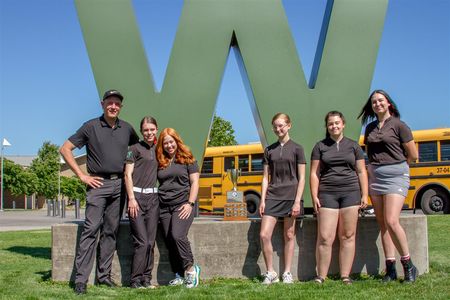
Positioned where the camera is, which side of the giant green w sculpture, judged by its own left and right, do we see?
front

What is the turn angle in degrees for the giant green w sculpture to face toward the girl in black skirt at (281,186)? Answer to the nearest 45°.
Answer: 0° — it already faces them

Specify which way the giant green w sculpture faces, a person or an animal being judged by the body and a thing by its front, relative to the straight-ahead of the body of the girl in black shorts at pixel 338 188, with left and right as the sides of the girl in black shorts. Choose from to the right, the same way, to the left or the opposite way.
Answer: the same way

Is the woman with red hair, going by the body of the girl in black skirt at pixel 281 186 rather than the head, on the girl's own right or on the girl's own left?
on the girl's own right

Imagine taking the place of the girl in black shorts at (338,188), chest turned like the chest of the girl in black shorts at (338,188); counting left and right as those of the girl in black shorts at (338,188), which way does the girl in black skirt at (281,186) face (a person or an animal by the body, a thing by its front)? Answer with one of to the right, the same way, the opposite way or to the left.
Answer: the same way

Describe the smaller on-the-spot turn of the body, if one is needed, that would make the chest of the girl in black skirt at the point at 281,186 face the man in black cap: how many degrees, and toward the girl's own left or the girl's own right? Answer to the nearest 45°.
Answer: approximately 90° to the girl's own right

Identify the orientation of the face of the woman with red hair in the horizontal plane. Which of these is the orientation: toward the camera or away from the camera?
toward the camera

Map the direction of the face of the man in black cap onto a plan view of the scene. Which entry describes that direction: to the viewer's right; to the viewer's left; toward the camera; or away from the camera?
toward the camera

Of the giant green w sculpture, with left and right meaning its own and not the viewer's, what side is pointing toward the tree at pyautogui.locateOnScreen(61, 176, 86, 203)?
back

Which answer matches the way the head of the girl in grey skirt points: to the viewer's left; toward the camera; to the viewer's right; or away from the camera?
toward the camera

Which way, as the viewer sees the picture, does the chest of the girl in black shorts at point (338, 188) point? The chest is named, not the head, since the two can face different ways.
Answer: toward the camera

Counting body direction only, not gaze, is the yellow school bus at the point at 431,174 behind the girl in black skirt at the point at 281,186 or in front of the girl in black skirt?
behind

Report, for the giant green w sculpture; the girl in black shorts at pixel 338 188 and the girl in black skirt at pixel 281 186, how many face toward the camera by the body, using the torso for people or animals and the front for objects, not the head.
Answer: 3

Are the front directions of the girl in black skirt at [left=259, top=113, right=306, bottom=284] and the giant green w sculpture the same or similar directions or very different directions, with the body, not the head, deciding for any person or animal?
same or similar directions

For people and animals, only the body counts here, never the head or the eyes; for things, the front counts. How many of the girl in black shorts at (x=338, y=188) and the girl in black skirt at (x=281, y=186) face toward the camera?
2

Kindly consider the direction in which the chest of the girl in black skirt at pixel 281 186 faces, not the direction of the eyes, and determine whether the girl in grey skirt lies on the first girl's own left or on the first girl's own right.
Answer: on the first girl's own left

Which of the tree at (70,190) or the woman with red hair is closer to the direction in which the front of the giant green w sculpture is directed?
the woman with red hair

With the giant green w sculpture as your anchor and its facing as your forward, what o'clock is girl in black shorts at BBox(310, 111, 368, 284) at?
The girl in black shorts is roughly at 11 o'clock from the giant green w sculpture.
